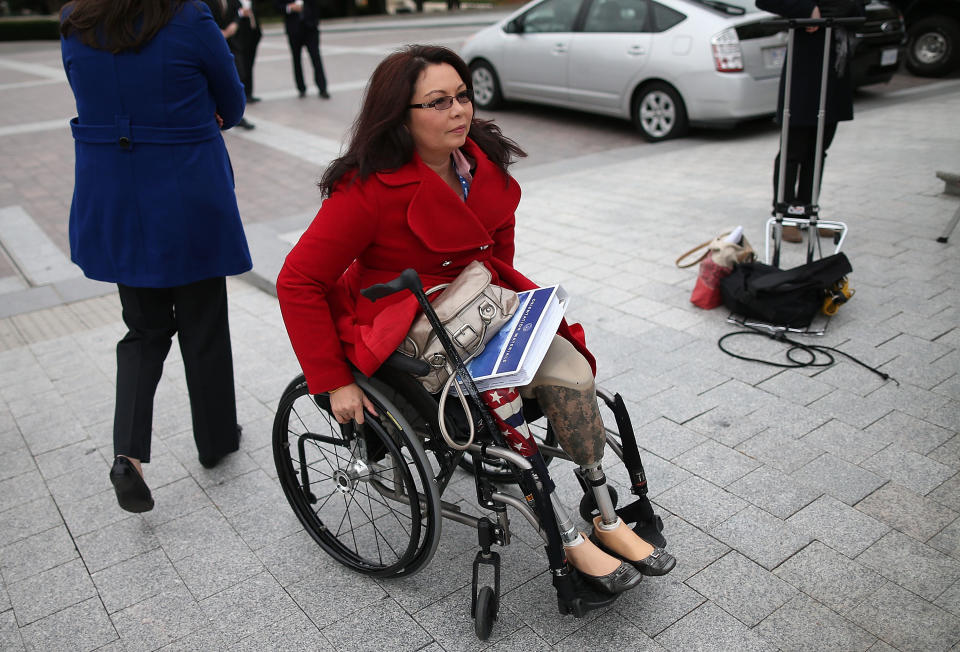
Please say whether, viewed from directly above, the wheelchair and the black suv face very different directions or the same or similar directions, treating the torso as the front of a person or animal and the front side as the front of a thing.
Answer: very different directions

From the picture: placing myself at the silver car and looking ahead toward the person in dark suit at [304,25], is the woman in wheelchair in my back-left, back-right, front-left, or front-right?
back-left

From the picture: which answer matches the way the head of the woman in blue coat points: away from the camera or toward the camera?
away from the camera

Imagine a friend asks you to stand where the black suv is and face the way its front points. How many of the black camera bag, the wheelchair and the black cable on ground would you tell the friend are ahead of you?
0

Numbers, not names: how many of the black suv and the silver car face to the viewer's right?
0

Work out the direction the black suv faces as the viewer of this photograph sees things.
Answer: facing away from the viewer and to the left of the viewer

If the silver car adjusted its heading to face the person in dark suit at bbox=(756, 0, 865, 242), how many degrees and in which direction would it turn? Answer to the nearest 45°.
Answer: approximately 135° to its left

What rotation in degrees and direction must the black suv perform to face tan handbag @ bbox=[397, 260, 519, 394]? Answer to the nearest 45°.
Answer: approximately 135° to its left

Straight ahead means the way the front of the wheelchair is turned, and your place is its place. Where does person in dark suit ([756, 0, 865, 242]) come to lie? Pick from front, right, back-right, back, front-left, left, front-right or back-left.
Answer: left

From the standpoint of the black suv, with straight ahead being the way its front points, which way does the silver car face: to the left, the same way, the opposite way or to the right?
the same way

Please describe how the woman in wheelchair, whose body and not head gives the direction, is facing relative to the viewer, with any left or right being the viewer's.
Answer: facing the viewer and to the right of the viewer

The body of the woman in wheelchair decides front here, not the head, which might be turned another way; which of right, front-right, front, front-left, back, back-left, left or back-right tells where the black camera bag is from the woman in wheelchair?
left

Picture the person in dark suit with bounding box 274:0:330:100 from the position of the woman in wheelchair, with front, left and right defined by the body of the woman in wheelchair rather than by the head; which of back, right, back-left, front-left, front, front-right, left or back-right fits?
back-left

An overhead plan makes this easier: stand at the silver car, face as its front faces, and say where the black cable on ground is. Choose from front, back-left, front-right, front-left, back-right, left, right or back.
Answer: back-left

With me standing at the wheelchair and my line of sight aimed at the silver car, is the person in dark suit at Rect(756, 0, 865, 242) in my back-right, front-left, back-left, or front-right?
front-right

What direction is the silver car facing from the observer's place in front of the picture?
facing away from the viewer and to the left of the viewer

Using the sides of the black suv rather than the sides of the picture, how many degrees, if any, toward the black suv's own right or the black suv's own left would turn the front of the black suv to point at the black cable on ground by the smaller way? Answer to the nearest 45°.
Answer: approximately 135° to the black suv's own left

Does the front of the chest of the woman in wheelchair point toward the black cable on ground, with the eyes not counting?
no
